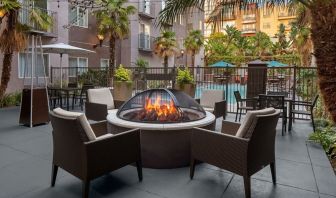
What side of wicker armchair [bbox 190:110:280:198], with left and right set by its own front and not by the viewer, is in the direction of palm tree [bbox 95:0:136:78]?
front

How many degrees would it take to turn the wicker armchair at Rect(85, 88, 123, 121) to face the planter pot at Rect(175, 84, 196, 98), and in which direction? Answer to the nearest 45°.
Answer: approximately 90° to its left

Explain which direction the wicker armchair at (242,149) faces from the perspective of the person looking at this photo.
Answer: facing away from the viewer and to the left of the viewer

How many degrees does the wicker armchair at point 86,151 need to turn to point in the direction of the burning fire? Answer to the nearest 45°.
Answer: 0° — it already faces it

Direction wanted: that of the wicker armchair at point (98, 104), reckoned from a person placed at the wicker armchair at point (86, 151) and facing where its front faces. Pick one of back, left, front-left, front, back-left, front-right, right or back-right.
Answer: front-left

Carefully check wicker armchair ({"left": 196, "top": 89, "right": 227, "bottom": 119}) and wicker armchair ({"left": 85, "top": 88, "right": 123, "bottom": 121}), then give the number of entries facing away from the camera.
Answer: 0

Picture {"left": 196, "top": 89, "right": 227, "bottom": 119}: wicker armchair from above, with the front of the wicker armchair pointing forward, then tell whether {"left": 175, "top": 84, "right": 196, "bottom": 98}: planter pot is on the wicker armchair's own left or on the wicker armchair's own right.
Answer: on the wicker armchair's own right

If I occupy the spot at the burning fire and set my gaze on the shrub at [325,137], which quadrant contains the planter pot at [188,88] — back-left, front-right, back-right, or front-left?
front-left

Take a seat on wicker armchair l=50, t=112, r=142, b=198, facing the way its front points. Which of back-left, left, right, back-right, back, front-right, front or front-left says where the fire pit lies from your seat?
front

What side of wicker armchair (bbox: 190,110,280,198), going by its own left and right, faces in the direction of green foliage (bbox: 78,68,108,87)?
front

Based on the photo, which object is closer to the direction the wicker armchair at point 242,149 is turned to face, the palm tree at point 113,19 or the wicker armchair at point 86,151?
the palm tree

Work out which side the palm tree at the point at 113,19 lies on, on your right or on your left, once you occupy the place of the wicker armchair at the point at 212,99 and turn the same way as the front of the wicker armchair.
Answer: on your right

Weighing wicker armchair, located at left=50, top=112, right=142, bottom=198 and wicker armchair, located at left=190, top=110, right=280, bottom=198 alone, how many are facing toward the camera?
0

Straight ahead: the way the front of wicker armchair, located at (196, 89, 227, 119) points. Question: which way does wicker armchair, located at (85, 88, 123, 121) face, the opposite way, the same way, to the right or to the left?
to the left

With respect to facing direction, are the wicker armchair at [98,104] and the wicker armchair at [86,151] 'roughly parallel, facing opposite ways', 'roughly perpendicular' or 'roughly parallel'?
roughly perpendicular

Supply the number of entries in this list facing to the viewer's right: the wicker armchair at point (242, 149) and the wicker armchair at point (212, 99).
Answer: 0

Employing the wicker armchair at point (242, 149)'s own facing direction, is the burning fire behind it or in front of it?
in front
